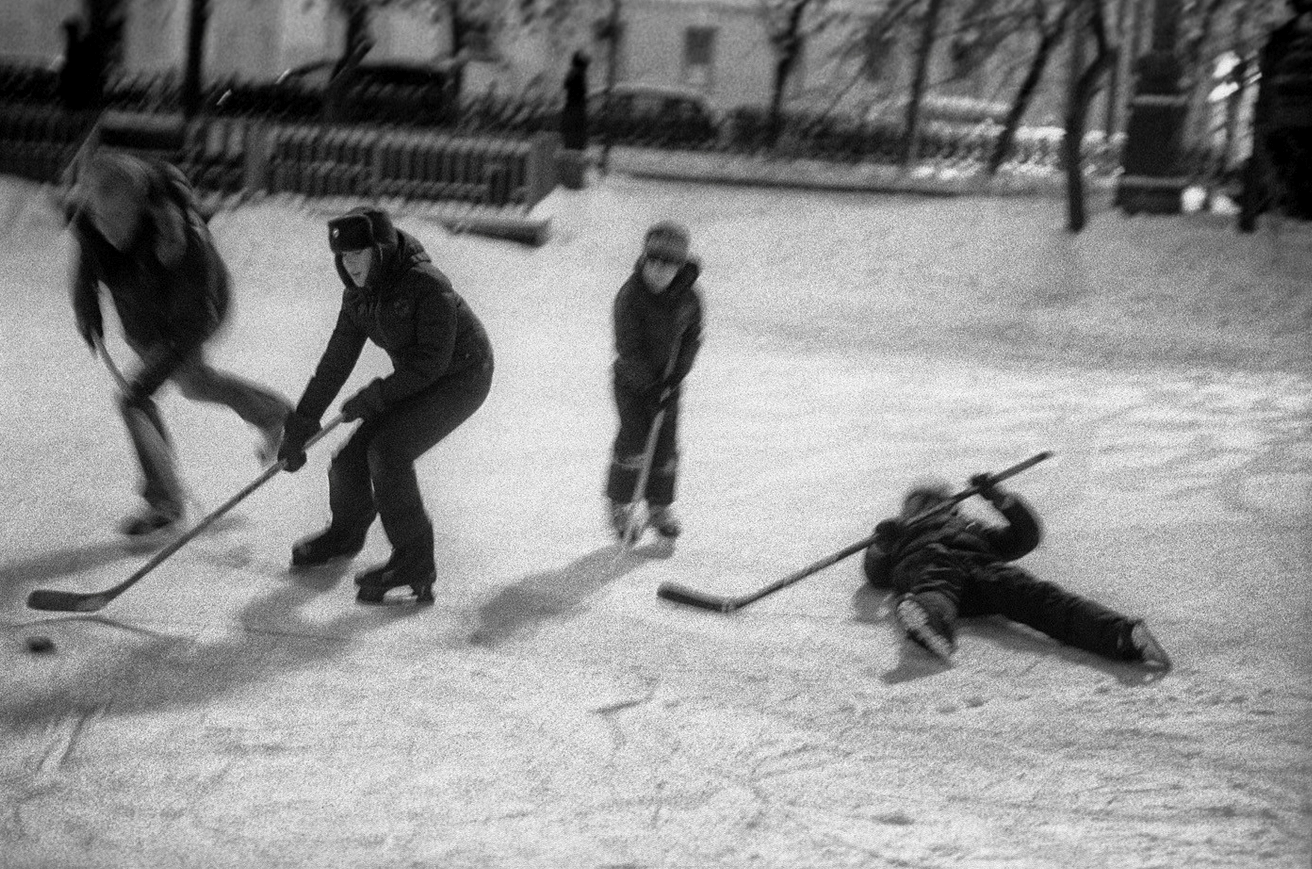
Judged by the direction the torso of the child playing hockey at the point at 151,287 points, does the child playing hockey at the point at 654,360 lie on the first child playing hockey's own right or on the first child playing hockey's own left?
on the first child playing hockey's own left

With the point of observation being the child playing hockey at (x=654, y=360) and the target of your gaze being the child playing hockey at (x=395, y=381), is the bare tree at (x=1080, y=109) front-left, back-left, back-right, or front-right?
back-right

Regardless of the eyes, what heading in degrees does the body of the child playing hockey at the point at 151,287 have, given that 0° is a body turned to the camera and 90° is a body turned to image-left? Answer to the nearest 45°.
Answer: approximately 45°

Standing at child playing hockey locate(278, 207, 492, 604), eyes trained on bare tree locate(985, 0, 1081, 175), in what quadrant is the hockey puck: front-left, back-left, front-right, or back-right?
back-left

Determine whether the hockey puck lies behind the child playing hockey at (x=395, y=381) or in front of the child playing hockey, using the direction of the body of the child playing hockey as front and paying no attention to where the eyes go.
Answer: in front

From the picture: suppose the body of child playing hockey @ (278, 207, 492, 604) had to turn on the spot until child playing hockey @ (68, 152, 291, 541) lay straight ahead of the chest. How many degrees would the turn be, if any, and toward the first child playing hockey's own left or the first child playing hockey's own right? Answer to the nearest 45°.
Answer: approximately 90° to the first child playing hockey's own right

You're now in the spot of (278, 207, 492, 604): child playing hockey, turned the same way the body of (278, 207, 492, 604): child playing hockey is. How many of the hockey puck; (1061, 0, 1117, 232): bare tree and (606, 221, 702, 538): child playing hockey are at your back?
2

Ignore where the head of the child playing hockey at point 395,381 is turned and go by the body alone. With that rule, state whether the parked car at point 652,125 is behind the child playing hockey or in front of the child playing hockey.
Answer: behind

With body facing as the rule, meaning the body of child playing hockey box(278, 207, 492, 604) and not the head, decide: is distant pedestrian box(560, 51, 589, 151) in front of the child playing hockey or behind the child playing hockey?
behind

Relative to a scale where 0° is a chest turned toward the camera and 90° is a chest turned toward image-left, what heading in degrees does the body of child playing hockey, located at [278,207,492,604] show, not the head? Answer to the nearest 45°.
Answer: approximately 45°

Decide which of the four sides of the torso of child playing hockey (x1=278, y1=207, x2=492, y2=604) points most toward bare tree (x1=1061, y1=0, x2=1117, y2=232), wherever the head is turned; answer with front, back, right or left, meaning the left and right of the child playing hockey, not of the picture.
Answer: back

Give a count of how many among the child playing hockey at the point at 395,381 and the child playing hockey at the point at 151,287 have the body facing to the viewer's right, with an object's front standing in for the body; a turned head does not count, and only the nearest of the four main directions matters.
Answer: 0

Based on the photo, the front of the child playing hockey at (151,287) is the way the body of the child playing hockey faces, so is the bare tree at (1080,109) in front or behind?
behind
